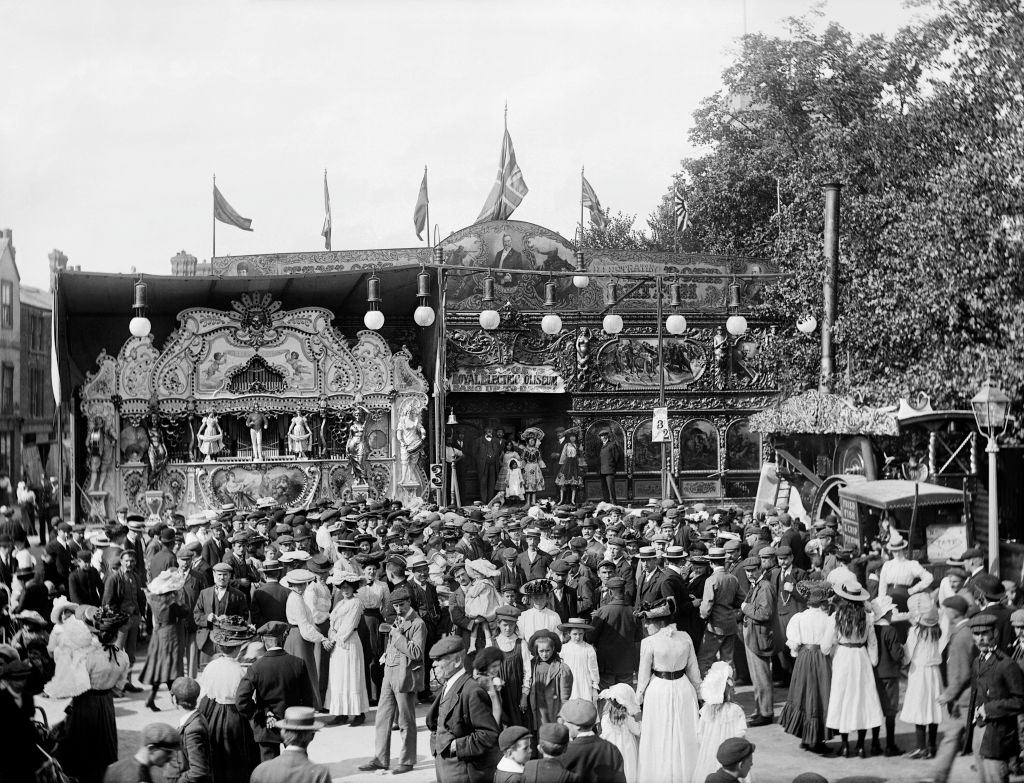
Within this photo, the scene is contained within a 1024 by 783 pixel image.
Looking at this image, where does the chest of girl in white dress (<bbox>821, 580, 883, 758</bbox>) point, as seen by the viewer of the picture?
away from the camera

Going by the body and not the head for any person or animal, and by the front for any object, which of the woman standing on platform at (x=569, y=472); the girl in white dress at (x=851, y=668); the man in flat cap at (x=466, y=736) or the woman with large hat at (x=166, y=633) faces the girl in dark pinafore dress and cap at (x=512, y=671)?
the woman standing on platform

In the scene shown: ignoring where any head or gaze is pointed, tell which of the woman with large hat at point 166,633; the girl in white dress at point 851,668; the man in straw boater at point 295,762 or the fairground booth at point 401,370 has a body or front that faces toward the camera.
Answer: the fairground booth

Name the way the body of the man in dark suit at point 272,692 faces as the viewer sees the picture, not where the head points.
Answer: away from the camera

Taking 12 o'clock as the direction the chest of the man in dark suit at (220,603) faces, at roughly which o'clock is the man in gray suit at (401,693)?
the man in gray suit at (401,693) is roughly at 11 o'clock from the man in dark suit at (220,603).

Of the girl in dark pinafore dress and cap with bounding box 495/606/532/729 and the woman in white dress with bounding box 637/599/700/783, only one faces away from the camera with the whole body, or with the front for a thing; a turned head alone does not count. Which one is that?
the woman in white dress

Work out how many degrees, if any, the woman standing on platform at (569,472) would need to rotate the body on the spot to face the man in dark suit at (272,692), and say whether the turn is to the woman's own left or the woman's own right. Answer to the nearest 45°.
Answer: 0° — they already face them

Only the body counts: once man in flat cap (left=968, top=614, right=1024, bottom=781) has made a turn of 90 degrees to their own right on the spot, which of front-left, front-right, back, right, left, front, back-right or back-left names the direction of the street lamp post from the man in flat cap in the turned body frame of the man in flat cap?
front-right

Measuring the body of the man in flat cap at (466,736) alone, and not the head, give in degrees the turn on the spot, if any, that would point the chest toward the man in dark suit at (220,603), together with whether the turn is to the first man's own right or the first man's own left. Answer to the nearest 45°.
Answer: approximately 90° to the first man's own right

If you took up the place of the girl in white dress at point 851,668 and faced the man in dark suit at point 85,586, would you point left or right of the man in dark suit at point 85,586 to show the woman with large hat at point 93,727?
left

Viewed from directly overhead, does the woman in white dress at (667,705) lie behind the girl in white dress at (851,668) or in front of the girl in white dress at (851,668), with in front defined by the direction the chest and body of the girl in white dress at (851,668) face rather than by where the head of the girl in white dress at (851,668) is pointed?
behind

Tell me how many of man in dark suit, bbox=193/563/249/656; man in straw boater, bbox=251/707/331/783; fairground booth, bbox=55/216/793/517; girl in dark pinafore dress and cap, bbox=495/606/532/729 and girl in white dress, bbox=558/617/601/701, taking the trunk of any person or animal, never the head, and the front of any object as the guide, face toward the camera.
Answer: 4

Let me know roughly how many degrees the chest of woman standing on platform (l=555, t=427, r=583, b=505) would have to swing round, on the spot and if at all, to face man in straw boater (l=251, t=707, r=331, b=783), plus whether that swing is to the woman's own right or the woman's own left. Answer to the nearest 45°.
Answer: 0° — they already face them

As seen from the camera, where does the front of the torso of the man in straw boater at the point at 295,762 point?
away from the camera
